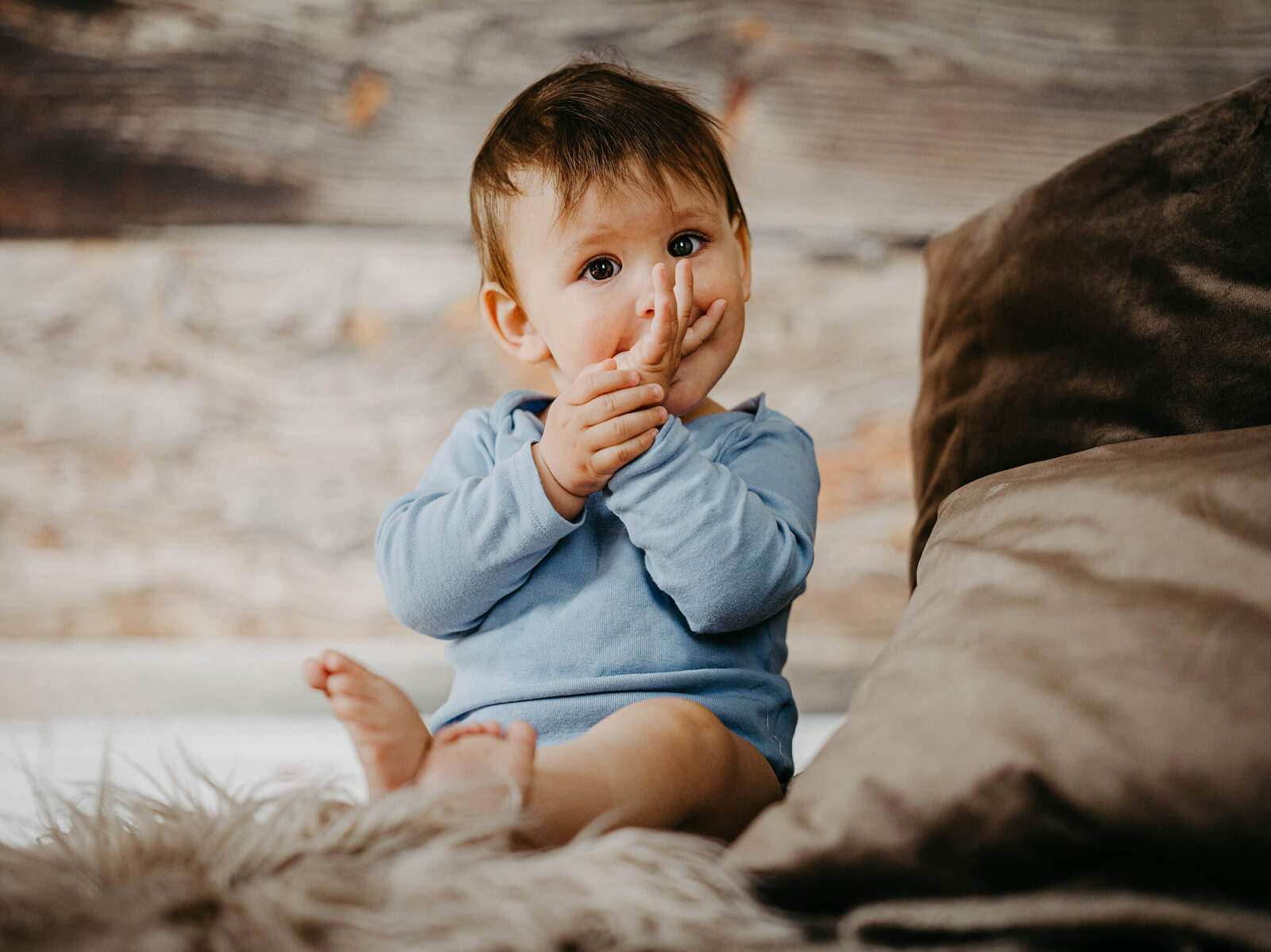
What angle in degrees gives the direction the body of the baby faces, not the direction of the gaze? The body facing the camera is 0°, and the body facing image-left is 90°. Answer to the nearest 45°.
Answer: approximately 0°
